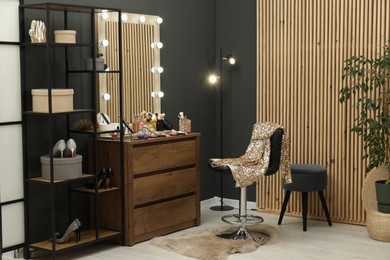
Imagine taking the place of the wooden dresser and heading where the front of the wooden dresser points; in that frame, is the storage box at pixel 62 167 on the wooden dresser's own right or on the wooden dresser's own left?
on the wooden dresser's own right

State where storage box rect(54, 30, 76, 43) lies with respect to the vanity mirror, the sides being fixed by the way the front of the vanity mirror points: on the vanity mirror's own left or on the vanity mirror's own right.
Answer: on the vanity mirror's own right

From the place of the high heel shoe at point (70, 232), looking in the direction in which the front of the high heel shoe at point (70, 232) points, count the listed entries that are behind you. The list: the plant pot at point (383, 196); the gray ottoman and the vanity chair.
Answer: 3

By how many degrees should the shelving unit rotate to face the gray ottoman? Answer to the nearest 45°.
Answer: approximately 45° to its left

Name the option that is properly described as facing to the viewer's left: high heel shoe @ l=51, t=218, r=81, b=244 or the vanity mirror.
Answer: the high heel shoe

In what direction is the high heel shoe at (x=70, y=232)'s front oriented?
to the viewer's left
